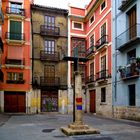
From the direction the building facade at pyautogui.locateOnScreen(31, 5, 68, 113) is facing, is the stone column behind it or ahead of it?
ahead

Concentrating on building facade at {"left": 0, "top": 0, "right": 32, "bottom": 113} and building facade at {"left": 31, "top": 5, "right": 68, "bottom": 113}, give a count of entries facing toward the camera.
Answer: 2

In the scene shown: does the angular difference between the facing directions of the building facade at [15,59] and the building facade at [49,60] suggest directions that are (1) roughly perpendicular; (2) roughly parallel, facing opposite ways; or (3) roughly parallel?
roughly parallel

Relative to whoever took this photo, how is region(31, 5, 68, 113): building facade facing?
facing the viewer

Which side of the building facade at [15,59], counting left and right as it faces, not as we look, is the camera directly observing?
front

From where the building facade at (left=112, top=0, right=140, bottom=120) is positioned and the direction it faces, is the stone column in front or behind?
in front
